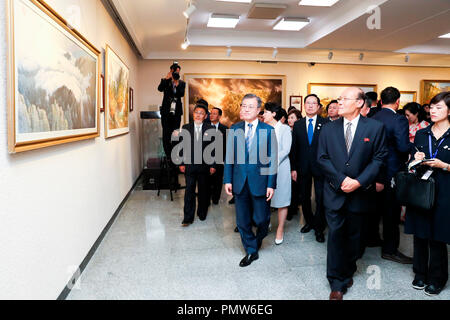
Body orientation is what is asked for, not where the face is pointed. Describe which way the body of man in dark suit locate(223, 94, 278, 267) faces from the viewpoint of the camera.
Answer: toward the camera

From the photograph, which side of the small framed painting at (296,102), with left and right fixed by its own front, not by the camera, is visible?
front

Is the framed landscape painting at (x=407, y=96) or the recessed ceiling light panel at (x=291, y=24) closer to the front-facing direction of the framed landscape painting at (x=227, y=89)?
the recessed ceiling light panel

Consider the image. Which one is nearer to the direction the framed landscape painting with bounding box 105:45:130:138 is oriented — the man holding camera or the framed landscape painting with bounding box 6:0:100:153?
the man holding camera

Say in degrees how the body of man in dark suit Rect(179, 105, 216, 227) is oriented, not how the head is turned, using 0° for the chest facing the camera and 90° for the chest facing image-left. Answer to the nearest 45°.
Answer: approximately 0°

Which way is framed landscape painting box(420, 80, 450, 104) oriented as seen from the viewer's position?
toward the camera

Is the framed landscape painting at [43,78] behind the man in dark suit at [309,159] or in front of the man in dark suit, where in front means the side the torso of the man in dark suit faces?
in front

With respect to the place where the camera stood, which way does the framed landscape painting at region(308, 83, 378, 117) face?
facing the viewer

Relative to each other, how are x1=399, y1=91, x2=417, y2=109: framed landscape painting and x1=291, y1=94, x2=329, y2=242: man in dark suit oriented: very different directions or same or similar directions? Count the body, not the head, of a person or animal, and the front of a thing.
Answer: same or similar directions

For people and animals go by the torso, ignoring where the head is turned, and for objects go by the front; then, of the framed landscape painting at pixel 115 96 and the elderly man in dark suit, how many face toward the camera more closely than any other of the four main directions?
1

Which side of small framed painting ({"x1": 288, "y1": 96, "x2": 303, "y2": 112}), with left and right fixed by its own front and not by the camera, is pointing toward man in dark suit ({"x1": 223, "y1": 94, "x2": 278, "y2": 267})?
front

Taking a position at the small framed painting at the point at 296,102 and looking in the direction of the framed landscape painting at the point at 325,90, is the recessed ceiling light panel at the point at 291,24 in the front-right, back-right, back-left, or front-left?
back-right

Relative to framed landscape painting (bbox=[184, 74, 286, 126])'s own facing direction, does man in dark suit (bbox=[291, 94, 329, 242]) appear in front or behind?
in front
